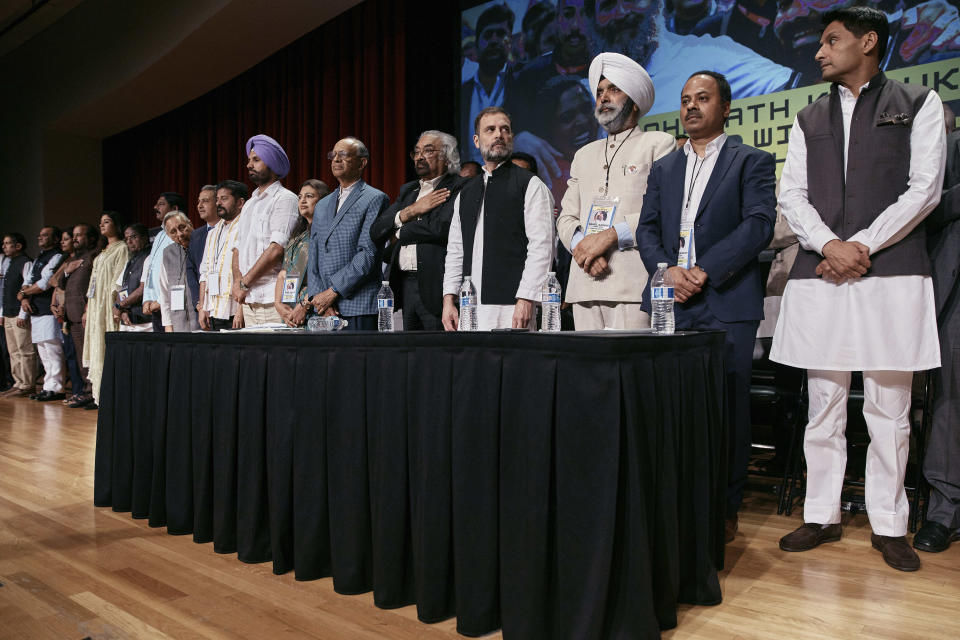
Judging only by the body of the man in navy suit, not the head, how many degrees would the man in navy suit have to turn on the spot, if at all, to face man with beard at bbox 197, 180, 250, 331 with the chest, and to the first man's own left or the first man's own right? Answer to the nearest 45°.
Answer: approximately 45° to the first man's own right

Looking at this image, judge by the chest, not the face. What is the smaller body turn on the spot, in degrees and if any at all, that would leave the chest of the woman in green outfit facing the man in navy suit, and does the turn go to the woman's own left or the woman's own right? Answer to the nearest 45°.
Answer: approximately 90° to the woman's own left

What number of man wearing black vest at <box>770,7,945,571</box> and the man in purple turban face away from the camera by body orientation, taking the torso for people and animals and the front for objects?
0

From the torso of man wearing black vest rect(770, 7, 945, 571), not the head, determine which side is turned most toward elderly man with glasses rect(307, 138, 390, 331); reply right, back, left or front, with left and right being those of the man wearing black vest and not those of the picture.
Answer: right

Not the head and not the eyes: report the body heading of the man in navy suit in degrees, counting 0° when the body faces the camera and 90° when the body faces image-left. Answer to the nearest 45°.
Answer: approximately 45°

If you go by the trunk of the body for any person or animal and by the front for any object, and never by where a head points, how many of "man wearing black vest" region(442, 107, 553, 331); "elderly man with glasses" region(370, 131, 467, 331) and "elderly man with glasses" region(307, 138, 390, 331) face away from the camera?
0

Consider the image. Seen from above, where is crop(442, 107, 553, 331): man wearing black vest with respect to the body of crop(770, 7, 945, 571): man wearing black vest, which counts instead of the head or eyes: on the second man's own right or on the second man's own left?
on the second man's own right

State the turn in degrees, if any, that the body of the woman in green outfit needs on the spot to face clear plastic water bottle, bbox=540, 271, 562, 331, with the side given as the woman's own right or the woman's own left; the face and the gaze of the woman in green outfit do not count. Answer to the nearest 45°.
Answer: approximately 90° to the woman's own left

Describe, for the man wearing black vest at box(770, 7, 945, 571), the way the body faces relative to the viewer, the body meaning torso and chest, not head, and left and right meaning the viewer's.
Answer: facing the viewer

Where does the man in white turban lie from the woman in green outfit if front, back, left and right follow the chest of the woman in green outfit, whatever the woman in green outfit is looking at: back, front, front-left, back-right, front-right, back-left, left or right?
left
